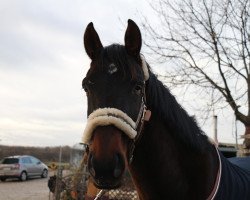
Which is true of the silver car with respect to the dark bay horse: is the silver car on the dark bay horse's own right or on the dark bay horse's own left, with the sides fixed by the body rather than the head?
on the dark bay horse's own right

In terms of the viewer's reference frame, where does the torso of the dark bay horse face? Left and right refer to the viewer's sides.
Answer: facing the viewer and to the left of the viewer
